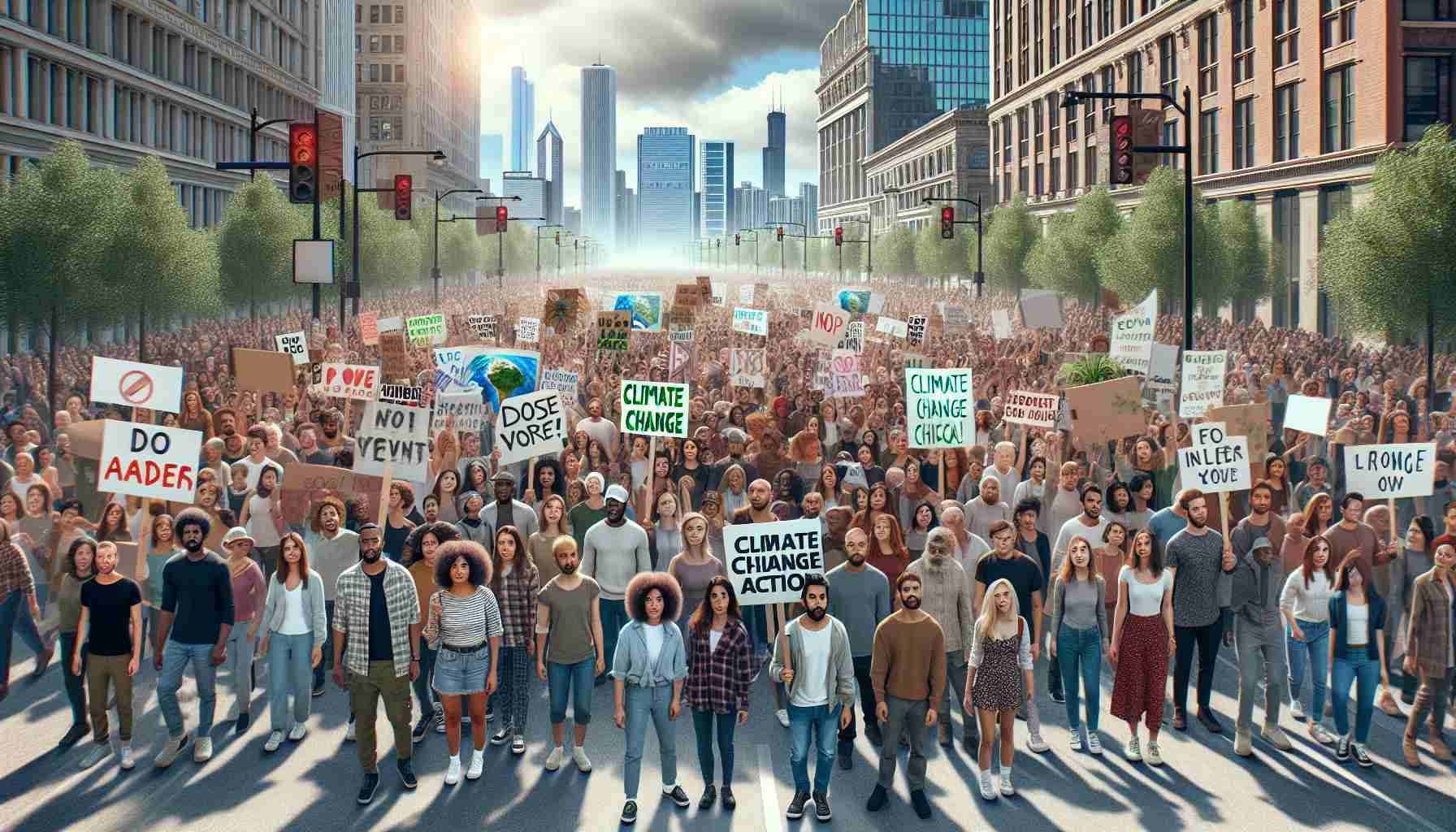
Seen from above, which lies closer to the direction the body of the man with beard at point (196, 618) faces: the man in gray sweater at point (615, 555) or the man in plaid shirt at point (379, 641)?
the man in plaid shirt

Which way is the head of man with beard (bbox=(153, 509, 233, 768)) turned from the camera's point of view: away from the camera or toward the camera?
toward the camera

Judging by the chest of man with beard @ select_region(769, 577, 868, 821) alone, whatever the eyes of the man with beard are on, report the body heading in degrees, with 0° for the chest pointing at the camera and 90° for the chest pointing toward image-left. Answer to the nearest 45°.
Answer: approximately 0°

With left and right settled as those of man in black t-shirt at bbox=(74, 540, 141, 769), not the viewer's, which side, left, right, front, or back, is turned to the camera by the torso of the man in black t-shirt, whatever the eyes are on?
front

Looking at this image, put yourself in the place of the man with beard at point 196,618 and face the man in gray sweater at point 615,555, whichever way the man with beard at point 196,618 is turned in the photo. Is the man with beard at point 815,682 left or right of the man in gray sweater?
right

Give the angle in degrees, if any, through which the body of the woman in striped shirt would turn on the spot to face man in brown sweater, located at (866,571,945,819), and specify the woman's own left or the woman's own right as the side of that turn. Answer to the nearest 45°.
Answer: approximately 90° to the woman's own left

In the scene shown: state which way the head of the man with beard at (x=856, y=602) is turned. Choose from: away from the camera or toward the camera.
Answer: toward the camera

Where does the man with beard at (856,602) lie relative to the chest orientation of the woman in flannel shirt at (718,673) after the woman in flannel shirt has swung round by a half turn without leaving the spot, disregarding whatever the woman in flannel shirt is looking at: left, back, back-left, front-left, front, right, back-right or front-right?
front-right

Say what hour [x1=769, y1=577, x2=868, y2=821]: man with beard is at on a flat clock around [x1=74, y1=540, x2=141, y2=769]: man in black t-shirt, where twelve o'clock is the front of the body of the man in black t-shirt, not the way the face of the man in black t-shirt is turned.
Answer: The man with beard is roughly at 10 o'clock from the man in black t-shirt.

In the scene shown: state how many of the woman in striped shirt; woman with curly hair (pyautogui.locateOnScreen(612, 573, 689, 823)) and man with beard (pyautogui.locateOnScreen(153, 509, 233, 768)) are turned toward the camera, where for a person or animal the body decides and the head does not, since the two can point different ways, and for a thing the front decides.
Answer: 3

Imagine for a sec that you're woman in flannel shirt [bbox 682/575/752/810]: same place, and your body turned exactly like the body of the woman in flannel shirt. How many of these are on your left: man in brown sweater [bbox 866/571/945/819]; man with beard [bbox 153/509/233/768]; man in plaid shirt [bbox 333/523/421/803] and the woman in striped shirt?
1

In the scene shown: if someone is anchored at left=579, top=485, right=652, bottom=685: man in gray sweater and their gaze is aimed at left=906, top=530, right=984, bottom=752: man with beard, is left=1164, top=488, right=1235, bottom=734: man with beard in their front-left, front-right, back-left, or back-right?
front-left

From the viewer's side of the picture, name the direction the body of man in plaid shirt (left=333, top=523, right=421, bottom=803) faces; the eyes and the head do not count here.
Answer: toward the camera
